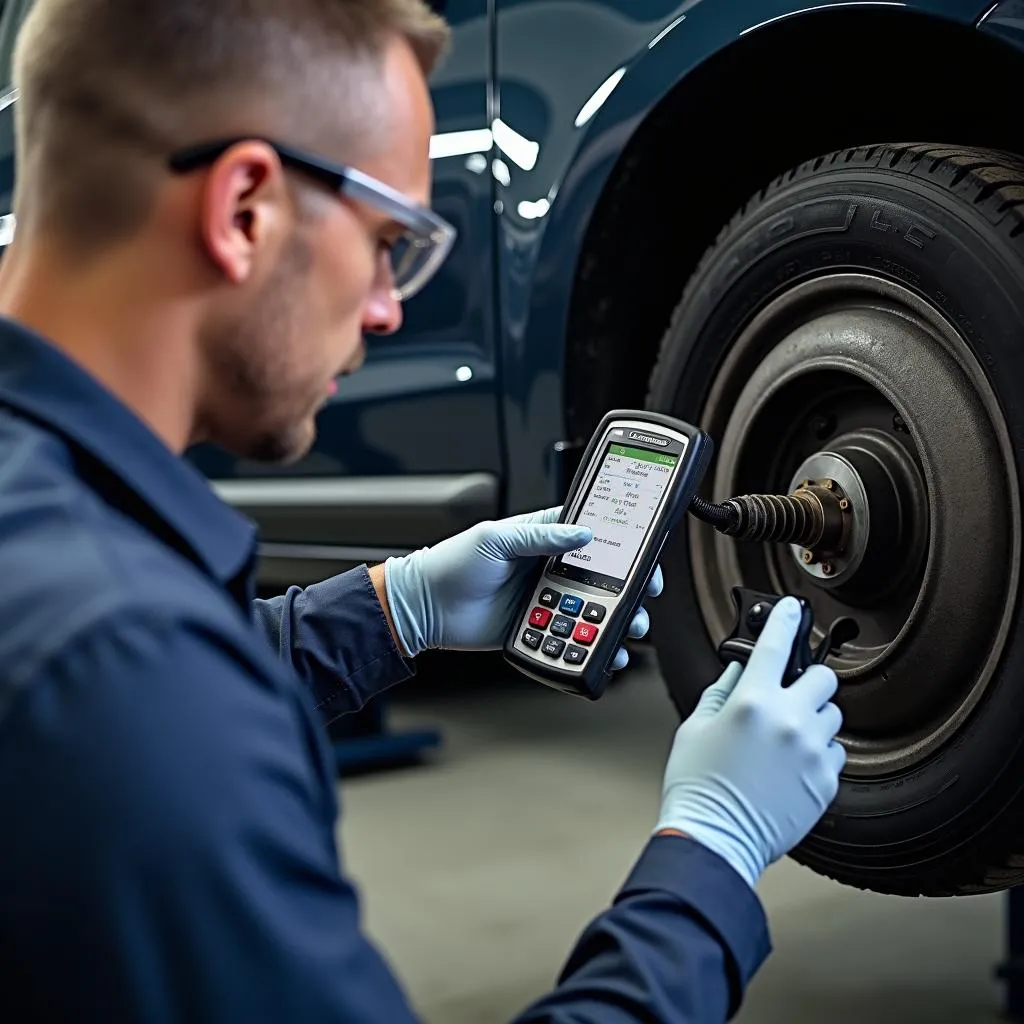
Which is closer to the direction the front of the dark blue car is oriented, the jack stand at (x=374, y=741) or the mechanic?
the mechanic

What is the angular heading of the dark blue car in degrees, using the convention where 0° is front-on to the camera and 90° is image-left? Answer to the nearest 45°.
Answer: approximately 315°

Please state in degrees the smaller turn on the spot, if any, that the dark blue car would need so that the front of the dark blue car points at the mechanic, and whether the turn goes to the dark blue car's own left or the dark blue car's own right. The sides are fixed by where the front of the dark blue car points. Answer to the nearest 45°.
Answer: approximately 90° to the dark blue car's own right
